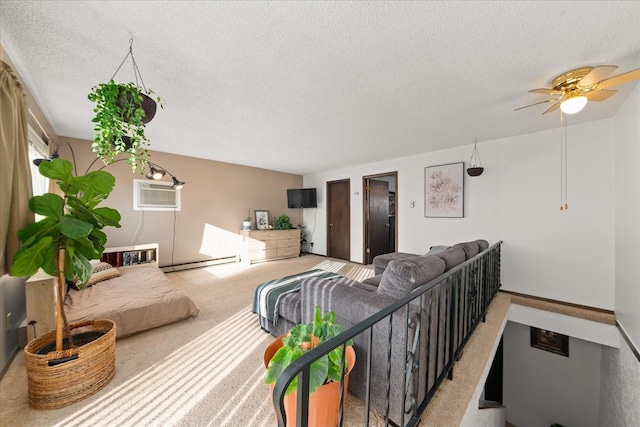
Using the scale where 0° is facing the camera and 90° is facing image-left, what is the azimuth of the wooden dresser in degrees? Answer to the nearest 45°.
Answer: approximately 315°

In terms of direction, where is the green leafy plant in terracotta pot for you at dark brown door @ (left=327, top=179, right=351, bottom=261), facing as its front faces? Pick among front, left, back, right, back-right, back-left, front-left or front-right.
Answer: front-left

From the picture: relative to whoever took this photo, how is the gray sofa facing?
facing away from the viewer and to the left of the viewer

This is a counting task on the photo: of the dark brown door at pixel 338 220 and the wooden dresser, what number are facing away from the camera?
0

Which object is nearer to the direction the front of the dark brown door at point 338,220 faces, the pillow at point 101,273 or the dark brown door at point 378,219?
the pillow

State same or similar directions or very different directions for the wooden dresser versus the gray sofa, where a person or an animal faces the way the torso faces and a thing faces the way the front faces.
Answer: very different directions

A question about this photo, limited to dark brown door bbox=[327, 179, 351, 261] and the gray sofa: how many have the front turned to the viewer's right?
0

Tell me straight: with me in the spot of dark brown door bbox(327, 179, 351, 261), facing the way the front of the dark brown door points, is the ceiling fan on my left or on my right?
on my left

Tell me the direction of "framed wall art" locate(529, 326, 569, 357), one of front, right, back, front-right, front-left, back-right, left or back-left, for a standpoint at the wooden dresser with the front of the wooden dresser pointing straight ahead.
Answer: front

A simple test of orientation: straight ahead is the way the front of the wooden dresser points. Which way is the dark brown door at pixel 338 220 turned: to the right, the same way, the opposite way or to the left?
to the right

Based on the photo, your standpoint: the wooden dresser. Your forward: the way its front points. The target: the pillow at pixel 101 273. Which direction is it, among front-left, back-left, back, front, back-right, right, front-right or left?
right

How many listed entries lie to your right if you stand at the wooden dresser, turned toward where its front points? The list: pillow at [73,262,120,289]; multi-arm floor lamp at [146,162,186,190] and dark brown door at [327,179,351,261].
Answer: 2
